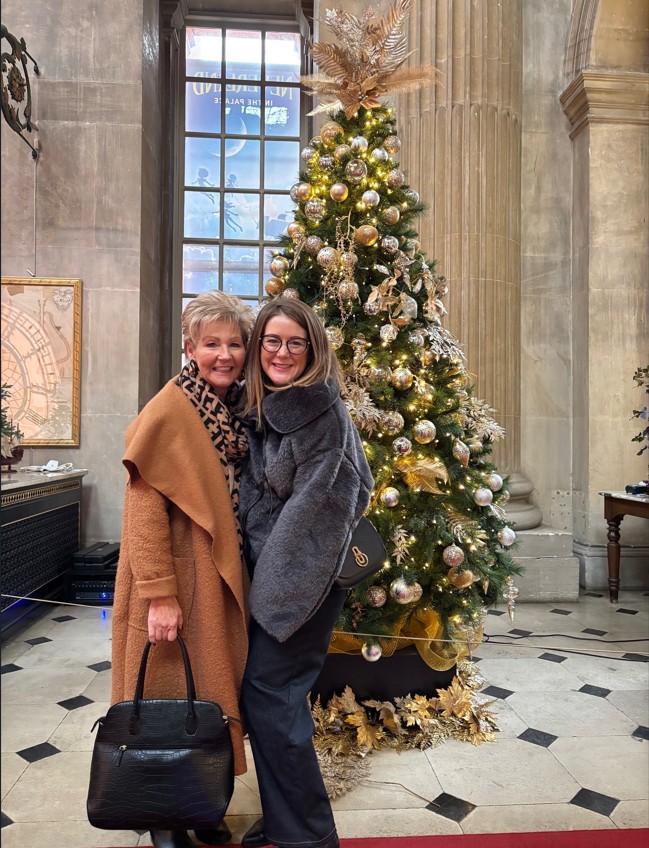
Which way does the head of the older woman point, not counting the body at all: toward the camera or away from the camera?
toward the camera

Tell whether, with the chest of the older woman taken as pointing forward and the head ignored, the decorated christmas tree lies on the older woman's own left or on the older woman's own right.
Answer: on the older woman's own left

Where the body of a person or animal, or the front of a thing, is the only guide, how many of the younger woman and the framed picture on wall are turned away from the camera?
0

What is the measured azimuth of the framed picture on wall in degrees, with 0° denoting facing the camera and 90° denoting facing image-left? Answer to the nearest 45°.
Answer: approximately 0°

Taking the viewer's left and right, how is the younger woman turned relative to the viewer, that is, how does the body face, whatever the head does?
facing the viewer and to the left of the viewer

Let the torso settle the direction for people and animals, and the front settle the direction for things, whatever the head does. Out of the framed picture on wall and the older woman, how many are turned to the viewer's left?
0

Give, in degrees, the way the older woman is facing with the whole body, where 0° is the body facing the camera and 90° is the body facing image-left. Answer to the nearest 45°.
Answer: approximately 315°

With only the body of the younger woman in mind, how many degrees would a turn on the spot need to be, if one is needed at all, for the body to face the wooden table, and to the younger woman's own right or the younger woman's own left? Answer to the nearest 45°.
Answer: approximately 180°

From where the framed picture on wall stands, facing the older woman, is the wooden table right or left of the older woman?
left

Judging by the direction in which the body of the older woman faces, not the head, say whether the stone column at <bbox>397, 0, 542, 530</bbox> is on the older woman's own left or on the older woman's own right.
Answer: on the older woman's own left

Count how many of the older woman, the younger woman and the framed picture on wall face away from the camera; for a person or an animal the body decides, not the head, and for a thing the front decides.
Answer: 0
